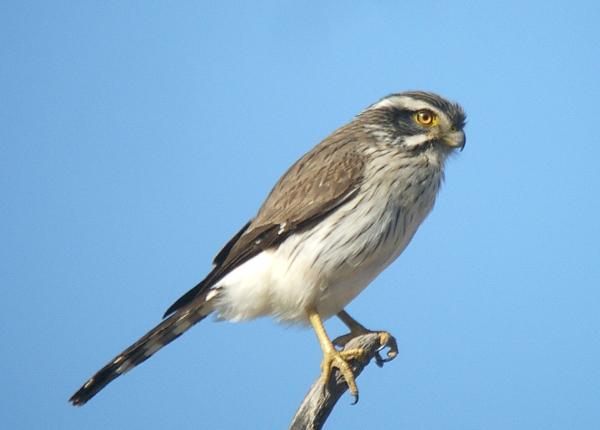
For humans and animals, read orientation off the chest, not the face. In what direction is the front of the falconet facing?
to the viewer's right
